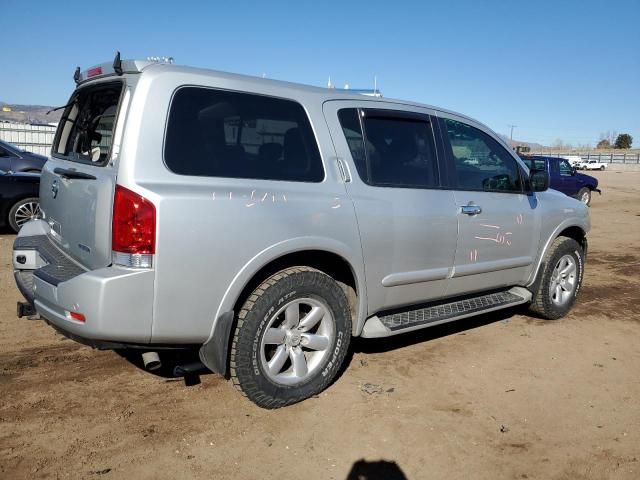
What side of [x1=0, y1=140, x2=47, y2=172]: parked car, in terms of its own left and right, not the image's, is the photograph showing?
right

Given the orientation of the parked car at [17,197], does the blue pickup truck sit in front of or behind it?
in front

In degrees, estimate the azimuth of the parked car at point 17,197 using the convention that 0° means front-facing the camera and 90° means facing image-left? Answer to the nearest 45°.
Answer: approximately 270°

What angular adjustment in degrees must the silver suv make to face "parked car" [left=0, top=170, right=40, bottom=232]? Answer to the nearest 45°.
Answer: approximately 90° to its left

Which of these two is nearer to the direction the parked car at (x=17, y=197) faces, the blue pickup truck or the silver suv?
the blue pickup truck

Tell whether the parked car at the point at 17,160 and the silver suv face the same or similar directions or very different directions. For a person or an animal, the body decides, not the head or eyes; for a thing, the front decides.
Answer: same or similar directions

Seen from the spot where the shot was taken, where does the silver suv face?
facing away from the viewer and to the right of the viewer
